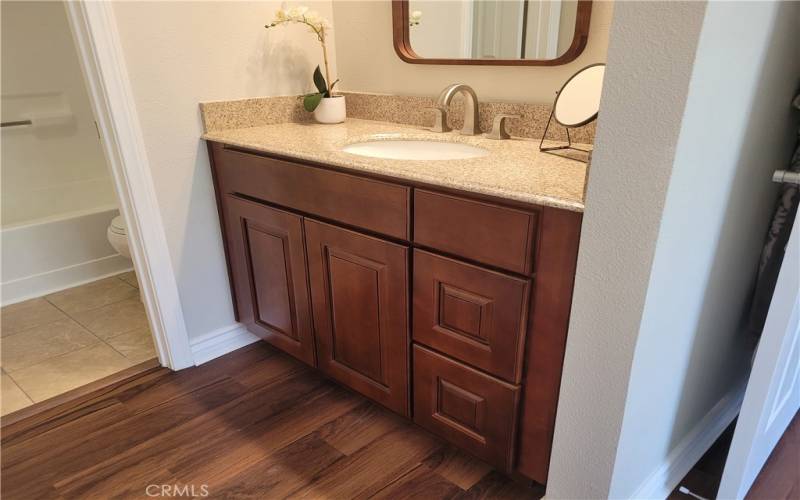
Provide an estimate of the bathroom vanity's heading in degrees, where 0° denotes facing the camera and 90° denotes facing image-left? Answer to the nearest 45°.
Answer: approximately 45°

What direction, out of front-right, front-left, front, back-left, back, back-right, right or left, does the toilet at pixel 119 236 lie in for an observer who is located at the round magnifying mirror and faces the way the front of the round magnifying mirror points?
front-right

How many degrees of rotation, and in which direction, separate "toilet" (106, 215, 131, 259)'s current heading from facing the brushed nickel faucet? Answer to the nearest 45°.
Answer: approximately 90° to its left

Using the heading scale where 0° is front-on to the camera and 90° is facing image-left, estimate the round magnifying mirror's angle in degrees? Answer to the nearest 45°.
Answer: approximately 45°

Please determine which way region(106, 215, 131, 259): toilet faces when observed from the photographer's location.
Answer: facing the viewer and to the left of the viewer

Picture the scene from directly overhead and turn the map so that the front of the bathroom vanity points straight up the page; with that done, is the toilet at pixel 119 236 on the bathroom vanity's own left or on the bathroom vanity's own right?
on the bathroom vanity's own right
